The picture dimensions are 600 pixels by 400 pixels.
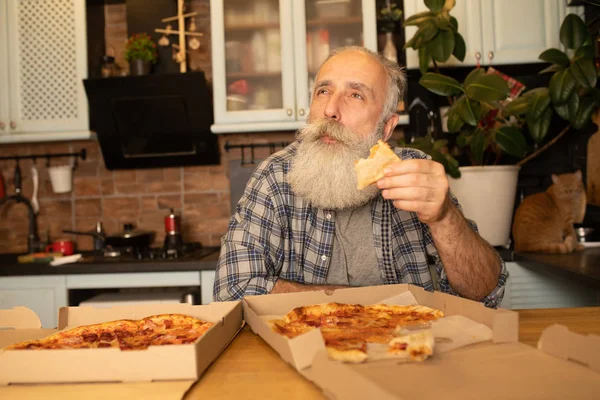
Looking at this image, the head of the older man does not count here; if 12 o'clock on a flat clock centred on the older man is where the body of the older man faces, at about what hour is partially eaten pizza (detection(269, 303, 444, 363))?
The partially eaten pizza is roughly at 12 o'clock from the older man.

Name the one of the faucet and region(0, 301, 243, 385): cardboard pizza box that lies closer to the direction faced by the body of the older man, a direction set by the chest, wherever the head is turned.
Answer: the cardboard pizza box

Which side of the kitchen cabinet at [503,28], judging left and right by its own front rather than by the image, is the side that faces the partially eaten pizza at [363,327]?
front

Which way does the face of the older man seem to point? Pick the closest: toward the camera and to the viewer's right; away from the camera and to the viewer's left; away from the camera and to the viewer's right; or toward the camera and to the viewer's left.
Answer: toward the camera and to the viewer's left

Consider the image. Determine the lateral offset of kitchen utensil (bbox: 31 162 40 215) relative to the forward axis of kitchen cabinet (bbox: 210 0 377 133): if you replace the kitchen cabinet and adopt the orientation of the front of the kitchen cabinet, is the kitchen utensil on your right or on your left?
on your right

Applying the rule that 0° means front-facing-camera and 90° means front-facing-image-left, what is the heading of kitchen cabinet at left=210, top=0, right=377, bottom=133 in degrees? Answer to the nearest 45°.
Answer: approximately 0°

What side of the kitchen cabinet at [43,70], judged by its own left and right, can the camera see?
front

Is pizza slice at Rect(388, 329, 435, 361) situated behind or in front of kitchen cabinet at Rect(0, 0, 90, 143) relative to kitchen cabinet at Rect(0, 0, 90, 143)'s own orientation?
in front

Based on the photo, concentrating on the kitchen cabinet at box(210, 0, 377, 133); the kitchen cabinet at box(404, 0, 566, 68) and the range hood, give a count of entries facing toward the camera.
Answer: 3

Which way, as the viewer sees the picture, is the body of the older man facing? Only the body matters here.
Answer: toward the camera
